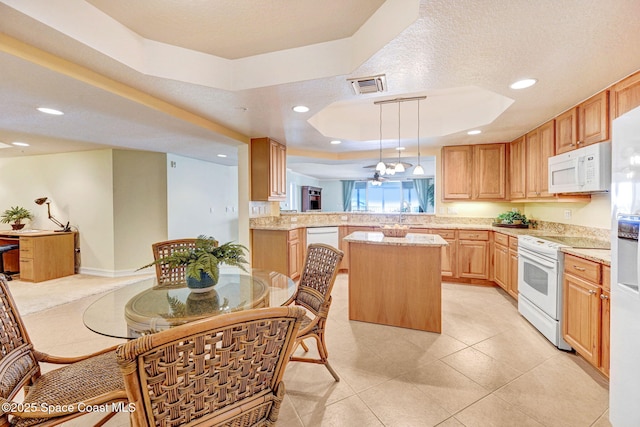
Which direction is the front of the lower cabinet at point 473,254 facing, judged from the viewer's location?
facing the viewer

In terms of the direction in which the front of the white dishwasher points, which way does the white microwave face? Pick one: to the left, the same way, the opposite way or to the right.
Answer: to the right

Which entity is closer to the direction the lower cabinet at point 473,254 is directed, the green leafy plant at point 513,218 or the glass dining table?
the glass dining table

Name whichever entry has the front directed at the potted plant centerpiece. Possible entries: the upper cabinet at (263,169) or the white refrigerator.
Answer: the white refrigerator

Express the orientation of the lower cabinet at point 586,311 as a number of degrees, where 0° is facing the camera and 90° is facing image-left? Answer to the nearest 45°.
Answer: approximately 45°

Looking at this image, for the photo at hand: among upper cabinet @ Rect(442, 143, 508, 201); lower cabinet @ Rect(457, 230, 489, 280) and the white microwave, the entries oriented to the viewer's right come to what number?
0

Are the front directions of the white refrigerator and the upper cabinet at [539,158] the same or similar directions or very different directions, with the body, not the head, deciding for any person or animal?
same or similar directions

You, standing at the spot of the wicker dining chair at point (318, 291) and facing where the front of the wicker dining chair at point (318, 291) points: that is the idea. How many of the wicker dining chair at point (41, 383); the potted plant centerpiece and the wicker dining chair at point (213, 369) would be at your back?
0

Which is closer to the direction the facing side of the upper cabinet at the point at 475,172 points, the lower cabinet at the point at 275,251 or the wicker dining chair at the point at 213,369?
the wicker dining chair

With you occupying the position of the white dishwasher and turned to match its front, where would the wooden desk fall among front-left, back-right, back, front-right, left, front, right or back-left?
right

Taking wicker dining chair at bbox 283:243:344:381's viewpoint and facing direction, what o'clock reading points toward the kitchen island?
The kitchen island is roughly at 6 o'clock from the wicker dining chair.

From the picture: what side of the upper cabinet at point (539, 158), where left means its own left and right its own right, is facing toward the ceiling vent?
front

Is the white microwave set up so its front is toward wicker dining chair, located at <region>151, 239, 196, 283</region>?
yes

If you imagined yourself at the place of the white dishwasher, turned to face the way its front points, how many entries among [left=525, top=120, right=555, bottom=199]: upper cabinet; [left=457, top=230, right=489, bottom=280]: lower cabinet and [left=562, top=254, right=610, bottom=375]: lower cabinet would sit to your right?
0

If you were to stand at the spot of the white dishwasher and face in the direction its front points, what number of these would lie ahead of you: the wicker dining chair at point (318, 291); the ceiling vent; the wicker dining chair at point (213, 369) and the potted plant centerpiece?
4

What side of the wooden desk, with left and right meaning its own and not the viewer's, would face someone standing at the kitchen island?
left

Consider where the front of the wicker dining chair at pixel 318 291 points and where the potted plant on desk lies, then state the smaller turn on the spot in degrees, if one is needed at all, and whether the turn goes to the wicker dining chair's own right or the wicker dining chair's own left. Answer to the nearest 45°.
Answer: approximately 90° to the wicker dining chair's own right

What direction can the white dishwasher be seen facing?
toward the camera
